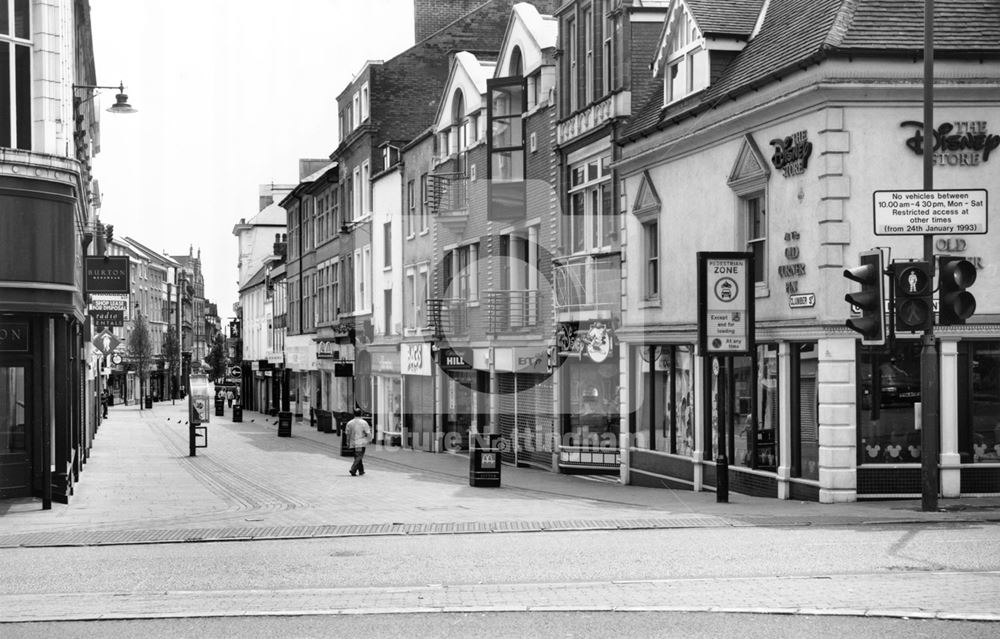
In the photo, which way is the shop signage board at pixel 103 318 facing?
toward the camera

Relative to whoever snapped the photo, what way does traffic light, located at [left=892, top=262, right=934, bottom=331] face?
facing the viewer

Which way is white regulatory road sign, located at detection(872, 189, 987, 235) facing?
toward the camera

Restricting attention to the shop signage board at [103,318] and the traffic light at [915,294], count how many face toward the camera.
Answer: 2

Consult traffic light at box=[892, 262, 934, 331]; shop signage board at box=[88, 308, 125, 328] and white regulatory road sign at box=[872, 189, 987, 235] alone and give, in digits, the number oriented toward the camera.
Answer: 3

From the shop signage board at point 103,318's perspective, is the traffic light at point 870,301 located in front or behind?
in front

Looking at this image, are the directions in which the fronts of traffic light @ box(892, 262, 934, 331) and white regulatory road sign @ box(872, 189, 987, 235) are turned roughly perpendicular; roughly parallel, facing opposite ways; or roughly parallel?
roughly parallel

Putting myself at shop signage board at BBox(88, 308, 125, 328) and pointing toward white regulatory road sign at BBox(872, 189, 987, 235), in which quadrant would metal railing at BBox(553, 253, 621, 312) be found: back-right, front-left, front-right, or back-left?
front-left
